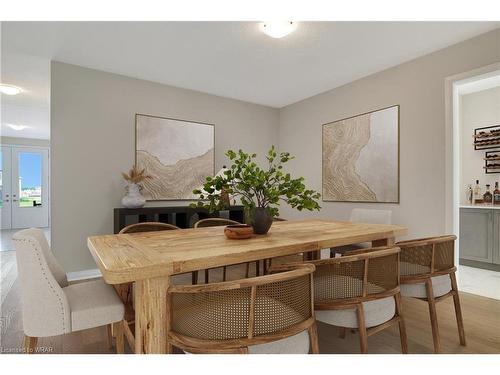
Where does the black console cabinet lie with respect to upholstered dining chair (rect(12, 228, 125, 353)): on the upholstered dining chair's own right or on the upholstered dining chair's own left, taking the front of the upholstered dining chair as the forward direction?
on the upholstered dining chair's own left

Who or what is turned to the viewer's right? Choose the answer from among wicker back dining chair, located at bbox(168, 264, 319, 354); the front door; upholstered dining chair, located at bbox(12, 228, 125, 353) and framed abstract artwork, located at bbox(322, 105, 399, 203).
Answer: the upholstered dining chair

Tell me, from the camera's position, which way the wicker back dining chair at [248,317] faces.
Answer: facing away from the viewer and to the left of the viewer

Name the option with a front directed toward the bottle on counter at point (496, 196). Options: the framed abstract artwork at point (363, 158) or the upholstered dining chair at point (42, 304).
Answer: the upholstered dining chair

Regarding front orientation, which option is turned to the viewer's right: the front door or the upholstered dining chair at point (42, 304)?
the upholstered dining chair

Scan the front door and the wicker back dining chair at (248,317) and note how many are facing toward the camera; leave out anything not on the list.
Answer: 1

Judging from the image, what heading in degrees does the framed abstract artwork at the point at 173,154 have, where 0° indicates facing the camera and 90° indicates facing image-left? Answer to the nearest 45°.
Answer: approximately 315°

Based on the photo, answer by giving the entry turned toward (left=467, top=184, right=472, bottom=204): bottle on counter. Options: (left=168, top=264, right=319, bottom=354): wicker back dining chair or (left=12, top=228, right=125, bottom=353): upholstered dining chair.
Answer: the upholstered dining chair

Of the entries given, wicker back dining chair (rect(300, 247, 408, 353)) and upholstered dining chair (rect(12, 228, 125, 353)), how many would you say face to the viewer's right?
1

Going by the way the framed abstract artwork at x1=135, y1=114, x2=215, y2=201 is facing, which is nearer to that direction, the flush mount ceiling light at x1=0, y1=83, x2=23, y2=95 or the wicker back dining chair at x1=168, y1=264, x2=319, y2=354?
the wicker back dining chair

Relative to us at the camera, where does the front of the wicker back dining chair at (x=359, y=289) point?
facing away from the viewer and to the left of the viewer

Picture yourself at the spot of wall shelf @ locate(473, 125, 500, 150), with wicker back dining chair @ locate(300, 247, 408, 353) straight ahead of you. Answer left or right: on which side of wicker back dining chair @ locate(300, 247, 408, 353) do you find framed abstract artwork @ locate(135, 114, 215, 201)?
right

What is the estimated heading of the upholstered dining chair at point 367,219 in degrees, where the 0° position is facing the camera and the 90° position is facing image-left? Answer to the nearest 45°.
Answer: approximately 45°

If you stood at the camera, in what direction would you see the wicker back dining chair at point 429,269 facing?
facing away from the viewer and to the left of the viewer

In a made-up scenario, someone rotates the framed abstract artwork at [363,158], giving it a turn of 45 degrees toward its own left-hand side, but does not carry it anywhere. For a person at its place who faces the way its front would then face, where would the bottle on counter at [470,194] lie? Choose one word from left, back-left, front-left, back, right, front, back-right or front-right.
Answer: back-left
